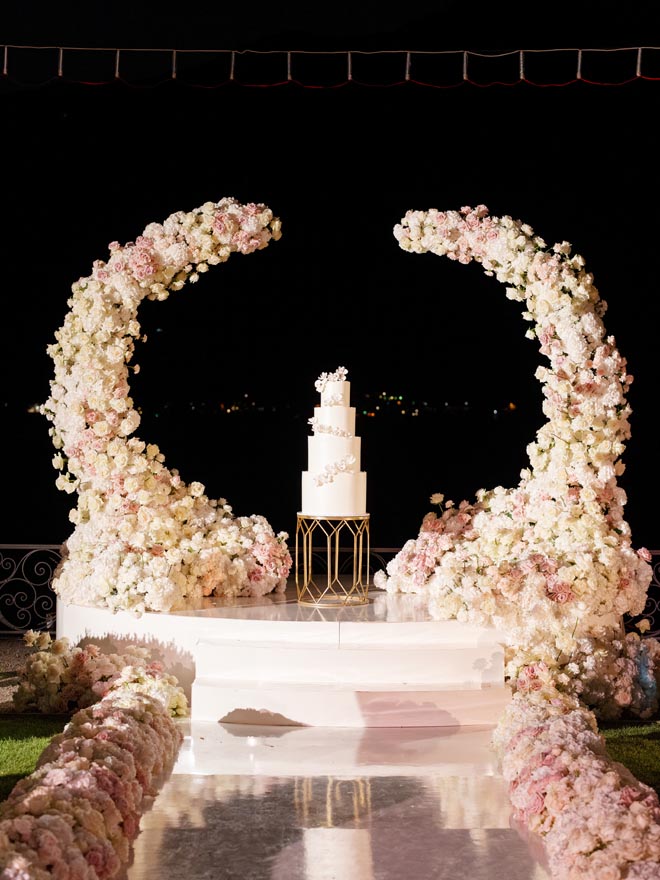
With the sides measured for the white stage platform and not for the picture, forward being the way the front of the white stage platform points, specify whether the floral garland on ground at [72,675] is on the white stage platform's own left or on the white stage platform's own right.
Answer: on the white stage platform's own right

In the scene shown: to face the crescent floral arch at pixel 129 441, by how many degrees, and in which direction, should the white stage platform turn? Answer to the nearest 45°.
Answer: approximately 135° to its right

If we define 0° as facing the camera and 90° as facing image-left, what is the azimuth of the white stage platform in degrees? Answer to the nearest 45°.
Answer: approximately 0°

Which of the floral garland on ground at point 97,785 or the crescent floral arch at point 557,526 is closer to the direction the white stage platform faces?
the floral garland on ground

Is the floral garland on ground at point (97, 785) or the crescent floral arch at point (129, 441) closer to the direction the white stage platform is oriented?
the floral garland on ground

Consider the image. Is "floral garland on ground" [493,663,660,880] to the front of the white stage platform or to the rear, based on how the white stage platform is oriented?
to the front

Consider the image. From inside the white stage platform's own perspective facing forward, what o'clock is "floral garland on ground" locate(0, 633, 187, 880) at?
The floral garland on ground is roughly at 1 o'clock from the white stage platform.

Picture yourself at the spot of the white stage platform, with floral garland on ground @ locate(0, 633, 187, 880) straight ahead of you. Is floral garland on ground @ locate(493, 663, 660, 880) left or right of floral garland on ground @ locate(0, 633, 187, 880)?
left

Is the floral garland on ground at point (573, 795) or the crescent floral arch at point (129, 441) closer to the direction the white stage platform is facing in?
the floral garland on ground

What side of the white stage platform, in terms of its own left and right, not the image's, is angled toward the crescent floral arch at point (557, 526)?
left
